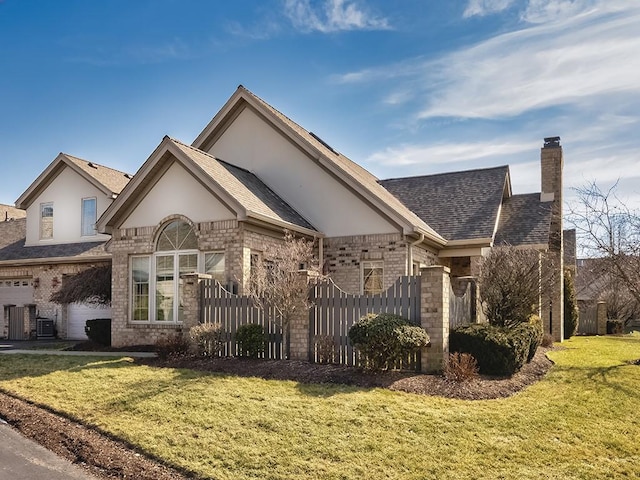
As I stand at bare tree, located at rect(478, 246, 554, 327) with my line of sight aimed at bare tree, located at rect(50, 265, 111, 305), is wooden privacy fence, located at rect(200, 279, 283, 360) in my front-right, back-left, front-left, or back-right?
front-left

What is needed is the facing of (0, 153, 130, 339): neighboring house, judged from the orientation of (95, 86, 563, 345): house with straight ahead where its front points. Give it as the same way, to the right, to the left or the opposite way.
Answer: the same way

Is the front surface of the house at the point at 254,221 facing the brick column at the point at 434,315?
no

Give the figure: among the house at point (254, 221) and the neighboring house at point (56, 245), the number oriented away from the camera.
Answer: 0

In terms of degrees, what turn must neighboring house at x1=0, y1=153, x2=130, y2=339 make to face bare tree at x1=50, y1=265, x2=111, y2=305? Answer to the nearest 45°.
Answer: approximately 45° to its left

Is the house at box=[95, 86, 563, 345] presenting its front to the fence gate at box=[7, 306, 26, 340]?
no

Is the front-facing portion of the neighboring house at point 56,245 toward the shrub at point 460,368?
no

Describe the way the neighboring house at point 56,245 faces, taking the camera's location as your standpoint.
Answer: facing the viewer and to the left of the viewer

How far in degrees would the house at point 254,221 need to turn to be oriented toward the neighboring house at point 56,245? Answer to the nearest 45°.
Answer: approximately 90° to its right

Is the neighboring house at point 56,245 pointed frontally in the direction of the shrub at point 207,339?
no

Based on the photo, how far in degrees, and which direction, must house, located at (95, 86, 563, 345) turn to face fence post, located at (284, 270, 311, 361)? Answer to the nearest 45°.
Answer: approximately 45° to its left

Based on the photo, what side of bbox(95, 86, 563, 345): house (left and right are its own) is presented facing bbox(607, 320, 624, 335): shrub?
back

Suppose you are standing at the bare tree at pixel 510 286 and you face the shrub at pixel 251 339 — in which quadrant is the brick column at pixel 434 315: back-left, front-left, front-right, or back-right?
front-left
